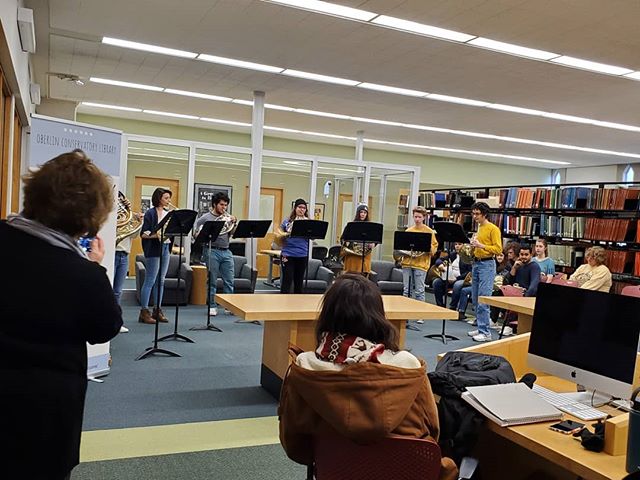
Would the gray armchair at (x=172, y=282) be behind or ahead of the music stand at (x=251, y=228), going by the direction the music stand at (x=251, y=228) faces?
ahead

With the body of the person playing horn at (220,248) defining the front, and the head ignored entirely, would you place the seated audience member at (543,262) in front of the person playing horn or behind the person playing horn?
in front

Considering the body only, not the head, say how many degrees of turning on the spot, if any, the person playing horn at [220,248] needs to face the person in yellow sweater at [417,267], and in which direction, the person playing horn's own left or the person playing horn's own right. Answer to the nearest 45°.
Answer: approximately 45° to the person playing horn's own left

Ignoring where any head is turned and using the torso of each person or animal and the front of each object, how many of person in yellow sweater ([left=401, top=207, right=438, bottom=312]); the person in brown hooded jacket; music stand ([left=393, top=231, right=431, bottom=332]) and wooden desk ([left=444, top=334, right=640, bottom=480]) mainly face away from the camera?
2

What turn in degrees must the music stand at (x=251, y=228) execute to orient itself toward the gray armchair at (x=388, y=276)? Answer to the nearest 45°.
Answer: approximately 90° to its right

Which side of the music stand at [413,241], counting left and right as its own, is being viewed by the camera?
back

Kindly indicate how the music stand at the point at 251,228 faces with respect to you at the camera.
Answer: facing away from the viewer and to the left of the viewer

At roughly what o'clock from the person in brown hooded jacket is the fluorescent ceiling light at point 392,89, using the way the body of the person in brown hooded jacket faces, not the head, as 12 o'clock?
The fluorescent ceiling light is roughly at 12 o'clock from the person in brown hooded jacket.

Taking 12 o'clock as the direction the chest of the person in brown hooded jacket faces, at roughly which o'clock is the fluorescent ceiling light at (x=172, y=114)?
The fluorescent ceiling light is roughly at 11 o'clock from the person in brown hooded jacket.

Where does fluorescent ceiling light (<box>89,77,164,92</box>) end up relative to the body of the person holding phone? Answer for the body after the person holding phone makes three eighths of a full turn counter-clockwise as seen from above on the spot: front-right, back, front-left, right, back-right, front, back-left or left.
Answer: right

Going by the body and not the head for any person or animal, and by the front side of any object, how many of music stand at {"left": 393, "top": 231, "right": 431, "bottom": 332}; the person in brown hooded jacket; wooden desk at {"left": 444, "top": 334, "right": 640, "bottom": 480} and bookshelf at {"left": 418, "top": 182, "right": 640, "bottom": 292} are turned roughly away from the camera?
2

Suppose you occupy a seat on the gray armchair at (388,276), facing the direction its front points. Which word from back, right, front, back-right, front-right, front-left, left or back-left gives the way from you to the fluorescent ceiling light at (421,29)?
front-right

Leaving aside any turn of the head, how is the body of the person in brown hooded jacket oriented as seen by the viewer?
away from the camera

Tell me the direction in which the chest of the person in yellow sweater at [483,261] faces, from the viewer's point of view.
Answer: to the viewer's left
